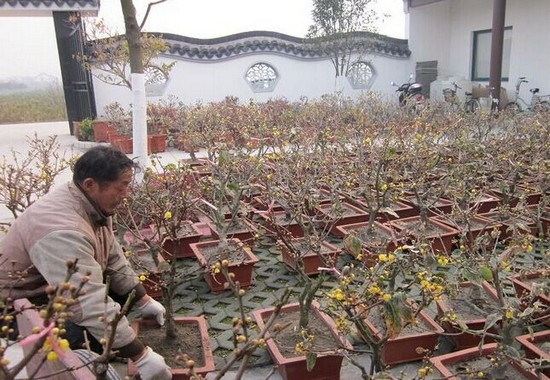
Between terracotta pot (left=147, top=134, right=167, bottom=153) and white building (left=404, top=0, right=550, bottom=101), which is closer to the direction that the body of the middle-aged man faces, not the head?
the white building

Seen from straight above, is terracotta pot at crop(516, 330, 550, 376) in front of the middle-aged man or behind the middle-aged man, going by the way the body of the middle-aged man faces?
in front

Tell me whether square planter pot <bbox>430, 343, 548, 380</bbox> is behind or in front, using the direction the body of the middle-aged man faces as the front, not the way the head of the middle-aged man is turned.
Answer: in front

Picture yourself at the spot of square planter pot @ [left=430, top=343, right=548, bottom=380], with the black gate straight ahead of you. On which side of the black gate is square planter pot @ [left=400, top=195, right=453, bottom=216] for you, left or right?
right

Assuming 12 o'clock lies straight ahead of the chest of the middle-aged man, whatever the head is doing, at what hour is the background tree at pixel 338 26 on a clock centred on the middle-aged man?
The background tree is roughly at 10 o'clock from the middle-aged man.

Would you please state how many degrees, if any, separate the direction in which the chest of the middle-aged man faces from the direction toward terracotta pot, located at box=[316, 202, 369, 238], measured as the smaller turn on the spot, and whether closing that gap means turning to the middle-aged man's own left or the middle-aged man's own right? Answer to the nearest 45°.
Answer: approximately 45° to the middle-aged man's own left

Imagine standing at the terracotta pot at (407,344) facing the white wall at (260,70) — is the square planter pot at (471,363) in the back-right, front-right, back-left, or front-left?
back-right

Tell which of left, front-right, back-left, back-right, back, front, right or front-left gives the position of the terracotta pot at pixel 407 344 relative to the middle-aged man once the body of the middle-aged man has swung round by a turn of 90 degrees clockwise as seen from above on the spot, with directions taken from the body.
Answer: left

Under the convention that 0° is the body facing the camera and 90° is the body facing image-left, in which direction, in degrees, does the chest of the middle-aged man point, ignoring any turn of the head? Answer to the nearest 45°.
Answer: approximately 270°

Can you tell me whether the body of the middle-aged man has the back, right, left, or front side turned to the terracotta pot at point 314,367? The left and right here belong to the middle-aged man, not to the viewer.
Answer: front
